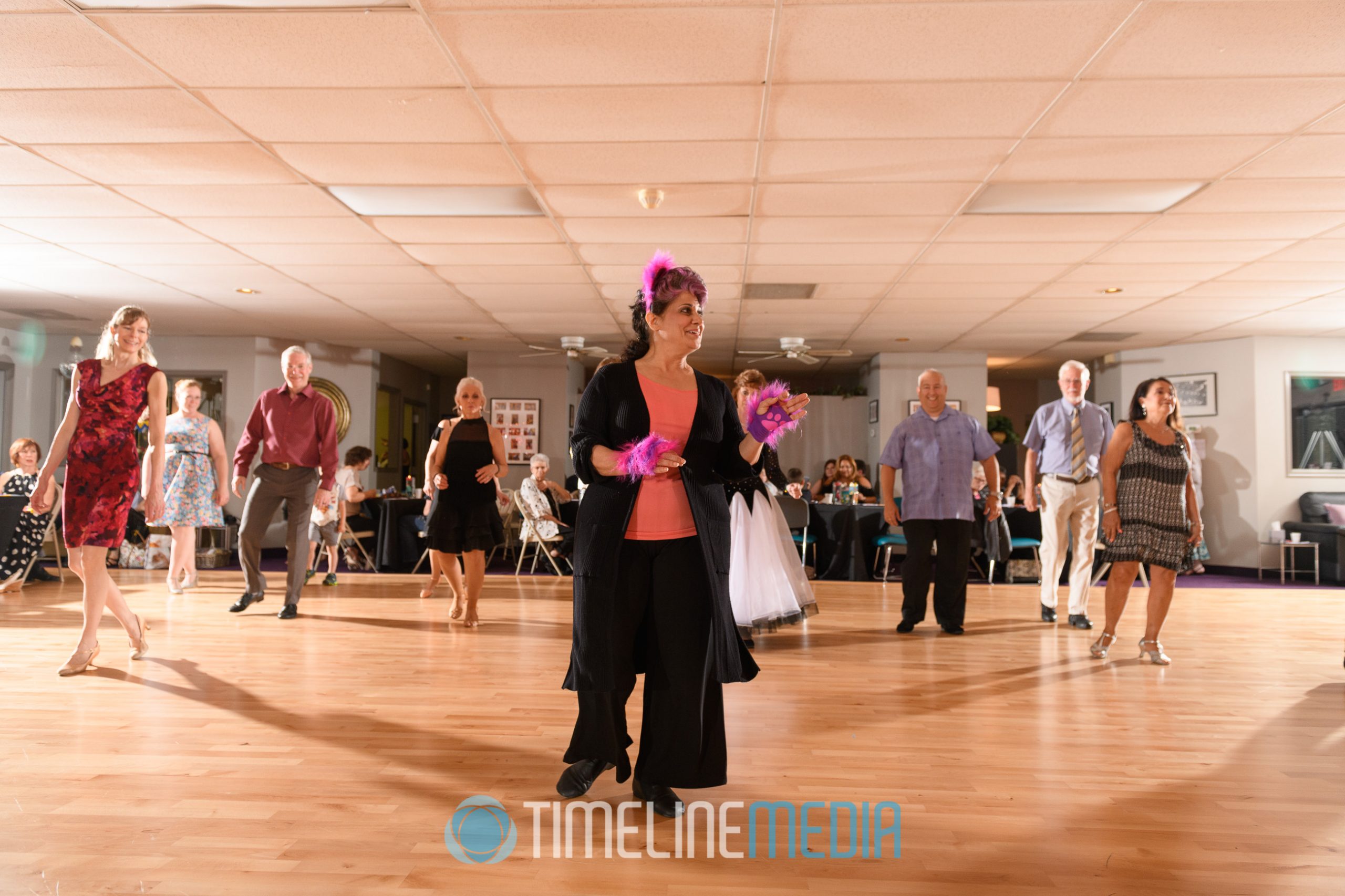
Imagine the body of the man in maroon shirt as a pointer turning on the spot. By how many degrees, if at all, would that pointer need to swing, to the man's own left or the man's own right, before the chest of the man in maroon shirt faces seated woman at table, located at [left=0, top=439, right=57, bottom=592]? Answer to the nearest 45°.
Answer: approximately 135° to the man's own right

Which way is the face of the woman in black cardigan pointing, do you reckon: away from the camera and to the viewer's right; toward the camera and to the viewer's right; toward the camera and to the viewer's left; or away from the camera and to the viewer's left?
toward the camera and to the viewer's right

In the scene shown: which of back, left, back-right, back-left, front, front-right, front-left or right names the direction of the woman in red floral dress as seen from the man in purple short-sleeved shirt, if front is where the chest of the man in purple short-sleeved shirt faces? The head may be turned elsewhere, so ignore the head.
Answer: front-right

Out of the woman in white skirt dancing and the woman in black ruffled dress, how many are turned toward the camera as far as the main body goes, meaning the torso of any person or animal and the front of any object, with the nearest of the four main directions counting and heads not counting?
2

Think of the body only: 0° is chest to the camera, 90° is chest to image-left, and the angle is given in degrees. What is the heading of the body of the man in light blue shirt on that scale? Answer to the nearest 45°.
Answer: approximately 0°
